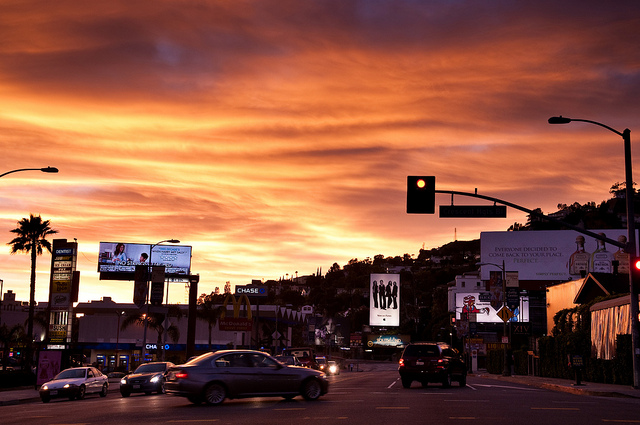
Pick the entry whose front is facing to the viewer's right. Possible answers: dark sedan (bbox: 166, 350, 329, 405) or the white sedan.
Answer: the dark sedan

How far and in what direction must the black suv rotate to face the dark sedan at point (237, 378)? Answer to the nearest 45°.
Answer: approximately 180°

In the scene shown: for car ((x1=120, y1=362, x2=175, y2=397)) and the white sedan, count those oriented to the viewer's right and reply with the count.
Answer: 0

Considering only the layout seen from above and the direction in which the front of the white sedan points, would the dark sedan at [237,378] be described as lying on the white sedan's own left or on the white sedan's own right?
on the white sedan's own left

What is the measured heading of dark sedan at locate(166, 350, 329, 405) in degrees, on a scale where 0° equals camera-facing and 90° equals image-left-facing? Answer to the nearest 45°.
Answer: approximately 270°

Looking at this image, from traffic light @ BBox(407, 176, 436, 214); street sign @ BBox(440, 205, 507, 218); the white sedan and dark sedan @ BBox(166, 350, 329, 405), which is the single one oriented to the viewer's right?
the dark sedan

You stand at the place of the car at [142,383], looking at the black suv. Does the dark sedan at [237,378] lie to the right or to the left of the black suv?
right

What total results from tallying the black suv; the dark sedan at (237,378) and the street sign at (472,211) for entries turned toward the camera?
1

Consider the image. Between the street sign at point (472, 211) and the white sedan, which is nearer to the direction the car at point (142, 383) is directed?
the white sedan

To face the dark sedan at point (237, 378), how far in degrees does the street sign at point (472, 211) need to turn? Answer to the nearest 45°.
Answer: approximately 45° to its right

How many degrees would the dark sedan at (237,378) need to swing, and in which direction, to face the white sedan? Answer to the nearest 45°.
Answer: approximately 135° to its left

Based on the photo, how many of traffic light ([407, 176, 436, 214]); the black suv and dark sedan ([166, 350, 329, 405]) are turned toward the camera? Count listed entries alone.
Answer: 1
